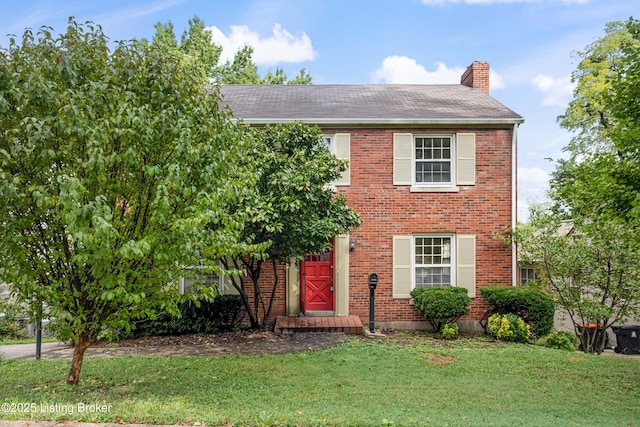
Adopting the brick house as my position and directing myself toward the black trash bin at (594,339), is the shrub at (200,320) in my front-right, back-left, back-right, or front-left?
back-right

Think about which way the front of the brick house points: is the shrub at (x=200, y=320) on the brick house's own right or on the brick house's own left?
on the brick house's own right

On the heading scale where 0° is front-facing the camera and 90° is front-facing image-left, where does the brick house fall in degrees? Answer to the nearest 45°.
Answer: approximately 0°

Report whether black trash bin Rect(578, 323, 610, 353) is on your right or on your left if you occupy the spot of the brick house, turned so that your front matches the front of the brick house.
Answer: on your left

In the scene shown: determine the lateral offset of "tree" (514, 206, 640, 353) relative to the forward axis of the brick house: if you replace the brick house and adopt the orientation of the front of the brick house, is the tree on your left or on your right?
on your left

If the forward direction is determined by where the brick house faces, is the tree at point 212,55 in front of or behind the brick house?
behind
